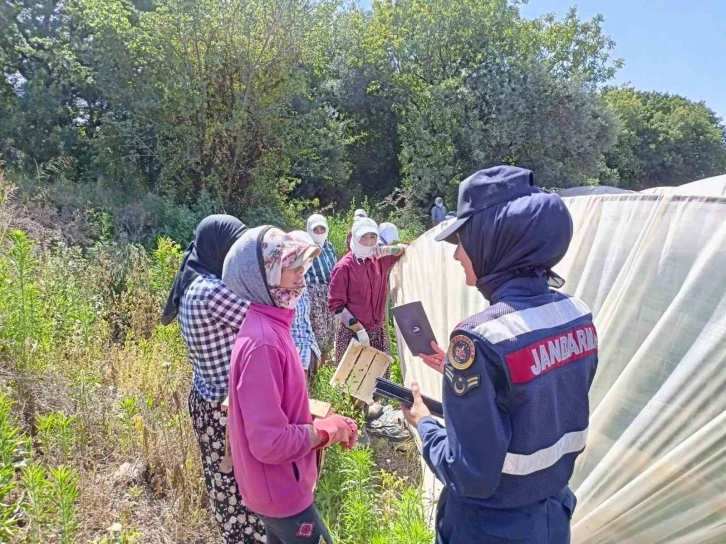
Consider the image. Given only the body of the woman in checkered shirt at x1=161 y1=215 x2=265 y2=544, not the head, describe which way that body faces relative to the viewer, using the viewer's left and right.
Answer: facing away from the viewer and to the right of the viewer

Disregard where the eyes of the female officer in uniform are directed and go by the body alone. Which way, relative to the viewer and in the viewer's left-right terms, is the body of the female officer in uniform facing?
facing away from the viewer and to the left of the viewer

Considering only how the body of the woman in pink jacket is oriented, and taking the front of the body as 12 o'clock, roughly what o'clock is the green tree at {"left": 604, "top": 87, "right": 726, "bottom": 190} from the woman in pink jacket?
The green tree is roughly at 10 o'clock from the woman in pink jacket.

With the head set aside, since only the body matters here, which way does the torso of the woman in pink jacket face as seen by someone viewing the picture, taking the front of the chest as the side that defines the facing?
to the viewer's right

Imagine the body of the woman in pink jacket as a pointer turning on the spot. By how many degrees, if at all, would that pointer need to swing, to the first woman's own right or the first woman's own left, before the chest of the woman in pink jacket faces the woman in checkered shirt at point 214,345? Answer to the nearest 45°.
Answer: approximately 135° to the first woman's own left

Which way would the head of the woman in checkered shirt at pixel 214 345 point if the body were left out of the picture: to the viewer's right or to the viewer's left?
to the viewer's right

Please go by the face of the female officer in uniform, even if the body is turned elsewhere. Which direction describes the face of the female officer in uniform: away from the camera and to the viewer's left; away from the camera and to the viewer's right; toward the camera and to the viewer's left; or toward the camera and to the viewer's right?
away from the camera and to the viewer's left

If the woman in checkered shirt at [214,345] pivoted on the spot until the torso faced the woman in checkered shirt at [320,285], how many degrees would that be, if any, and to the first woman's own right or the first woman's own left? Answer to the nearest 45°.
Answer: approximately 45° to the first woman's own left
